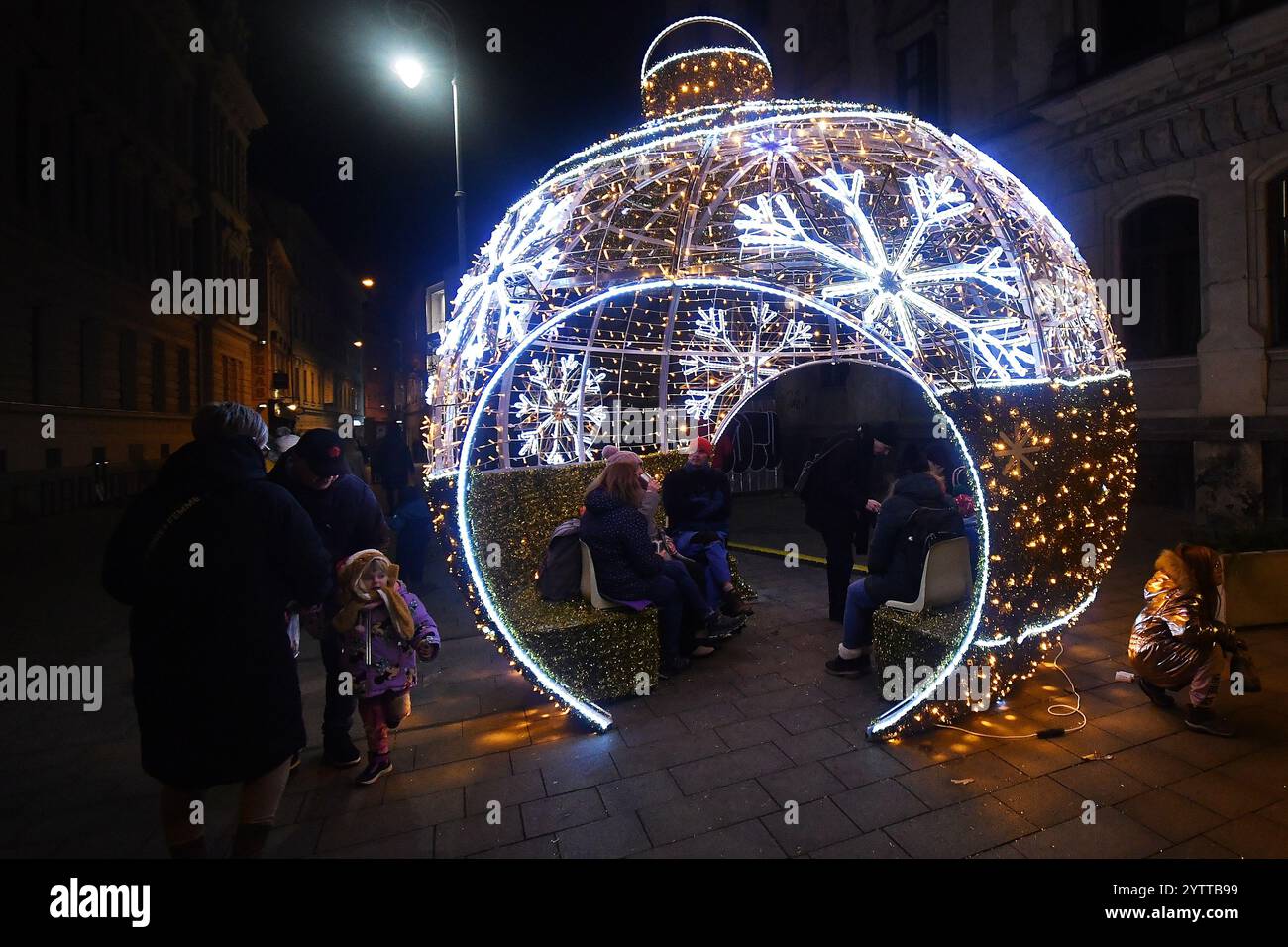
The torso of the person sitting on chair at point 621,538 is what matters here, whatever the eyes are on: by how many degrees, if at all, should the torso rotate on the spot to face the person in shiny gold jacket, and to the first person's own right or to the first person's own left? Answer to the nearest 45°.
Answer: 0° — they already face them

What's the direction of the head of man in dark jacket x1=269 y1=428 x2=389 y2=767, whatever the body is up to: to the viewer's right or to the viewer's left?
to the viewer's right

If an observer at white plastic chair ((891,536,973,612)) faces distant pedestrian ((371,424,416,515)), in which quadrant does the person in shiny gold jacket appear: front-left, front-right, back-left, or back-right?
back-right

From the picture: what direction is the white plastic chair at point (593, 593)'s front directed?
to the viewer's right

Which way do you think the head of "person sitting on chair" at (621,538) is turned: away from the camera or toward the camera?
away from the camera

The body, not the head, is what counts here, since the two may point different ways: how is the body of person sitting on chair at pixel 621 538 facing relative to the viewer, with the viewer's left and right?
facing to the right of the viewer

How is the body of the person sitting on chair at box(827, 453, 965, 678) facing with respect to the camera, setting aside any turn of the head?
to the viewer's left

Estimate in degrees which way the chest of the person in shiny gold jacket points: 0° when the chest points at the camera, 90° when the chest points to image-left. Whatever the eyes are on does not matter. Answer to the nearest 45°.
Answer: approximately 270°

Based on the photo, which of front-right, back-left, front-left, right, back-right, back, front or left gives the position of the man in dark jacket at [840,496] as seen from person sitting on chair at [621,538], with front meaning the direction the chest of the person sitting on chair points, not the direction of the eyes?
front-left
